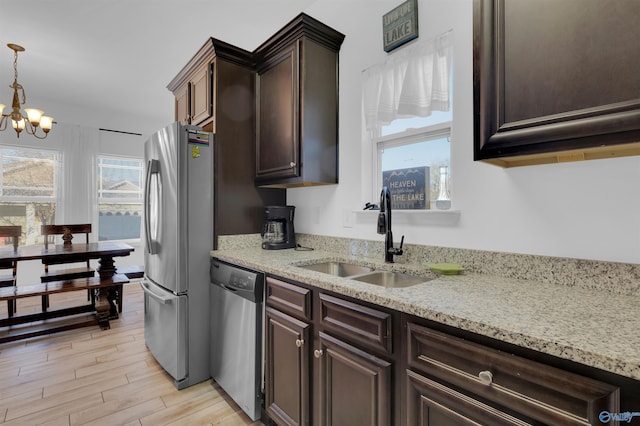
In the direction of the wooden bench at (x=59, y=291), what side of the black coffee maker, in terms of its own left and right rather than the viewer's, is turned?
right

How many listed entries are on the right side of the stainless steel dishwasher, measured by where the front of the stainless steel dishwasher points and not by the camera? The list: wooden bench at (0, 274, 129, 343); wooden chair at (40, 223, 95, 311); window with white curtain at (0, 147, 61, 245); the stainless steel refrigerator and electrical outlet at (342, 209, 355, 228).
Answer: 4

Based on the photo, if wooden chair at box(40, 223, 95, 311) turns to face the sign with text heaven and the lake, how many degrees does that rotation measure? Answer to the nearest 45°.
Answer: approximately 45° to its left

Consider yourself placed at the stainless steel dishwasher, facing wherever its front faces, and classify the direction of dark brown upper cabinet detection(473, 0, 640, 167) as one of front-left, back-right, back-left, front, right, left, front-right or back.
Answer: left

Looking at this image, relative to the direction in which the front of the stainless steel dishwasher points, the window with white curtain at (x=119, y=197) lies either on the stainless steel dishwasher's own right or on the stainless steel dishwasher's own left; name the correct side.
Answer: on the stainless steel dishwasher's own right

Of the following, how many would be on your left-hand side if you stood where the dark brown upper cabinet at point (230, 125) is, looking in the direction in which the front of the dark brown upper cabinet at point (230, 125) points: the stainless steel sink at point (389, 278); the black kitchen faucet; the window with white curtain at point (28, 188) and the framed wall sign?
3

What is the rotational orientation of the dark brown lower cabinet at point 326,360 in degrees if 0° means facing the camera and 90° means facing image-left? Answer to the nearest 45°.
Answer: approximately 45°

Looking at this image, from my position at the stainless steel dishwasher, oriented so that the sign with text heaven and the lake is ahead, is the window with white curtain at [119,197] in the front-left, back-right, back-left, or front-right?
back-left

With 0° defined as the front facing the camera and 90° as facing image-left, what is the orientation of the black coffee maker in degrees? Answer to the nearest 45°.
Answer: approximately 45°

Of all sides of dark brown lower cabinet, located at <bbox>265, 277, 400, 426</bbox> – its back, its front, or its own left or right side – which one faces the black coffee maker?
right

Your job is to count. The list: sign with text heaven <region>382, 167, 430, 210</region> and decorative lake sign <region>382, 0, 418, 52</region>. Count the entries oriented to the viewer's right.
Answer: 0

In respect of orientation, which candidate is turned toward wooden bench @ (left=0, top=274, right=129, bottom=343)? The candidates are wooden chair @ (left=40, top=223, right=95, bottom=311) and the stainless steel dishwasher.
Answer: the wooden chair
